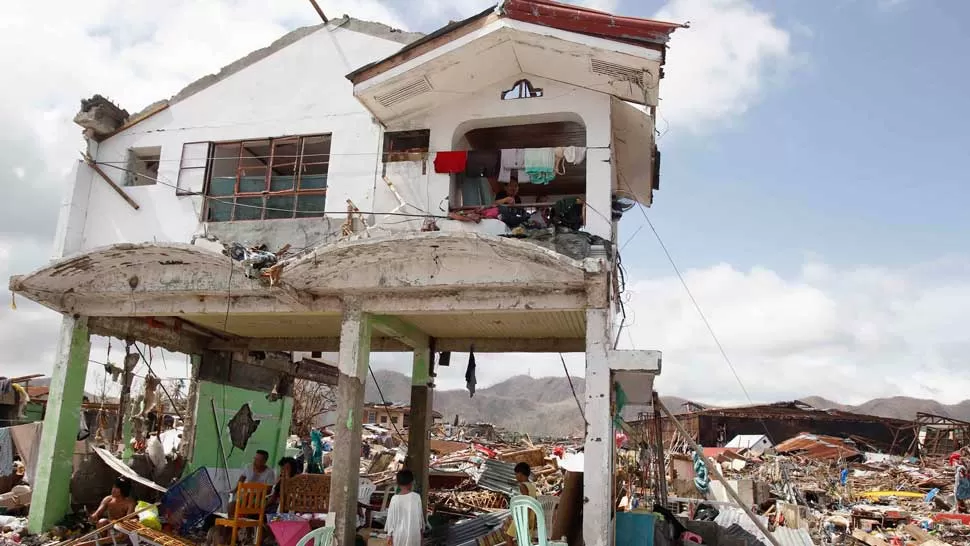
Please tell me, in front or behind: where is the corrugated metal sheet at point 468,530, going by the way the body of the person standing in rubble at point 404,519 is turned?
in front

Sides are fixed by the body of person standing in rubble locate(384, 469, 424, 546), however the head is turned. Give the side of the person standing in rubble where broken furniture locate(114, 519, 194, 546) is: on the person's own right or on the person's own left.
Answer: on the person's own left

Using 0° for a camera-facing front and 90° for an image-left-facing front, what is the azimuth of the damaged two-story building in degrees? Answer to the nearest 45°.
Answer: approximately 0°

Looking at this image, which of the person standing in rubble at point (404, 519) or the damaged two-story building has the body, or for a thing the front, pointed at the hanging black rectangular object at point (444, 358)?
the person standing in rubble

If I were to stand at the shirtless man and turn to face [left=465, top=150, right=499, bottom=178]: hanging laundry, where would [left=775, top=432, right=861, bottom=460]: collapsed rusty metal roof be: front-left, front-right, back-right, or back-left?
front-left

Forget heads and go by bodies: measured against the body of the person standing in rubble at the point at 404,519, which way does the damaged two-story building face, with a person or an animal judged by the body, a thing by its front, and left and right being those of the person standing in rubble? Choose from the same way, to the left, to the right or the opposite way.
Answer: the opposite way

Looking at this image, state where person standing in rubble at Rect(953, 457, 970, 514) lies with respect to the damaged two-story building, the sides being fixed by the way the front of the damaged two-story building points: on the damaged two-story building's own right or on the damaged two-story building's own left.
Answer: on the damaged two-story building's own left

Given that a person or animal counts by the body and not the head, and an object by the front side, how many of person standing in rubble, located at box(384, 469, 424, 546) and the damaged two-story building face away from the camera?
1

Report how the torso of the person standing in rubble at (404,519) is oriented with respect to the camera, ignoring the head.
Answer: away from the camera

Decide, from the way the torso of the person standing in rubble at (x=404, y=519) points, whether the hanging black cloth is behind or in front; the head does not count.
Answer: in front

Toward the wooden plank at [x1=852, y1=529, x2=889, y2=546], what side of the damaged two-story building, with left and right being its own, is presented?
left

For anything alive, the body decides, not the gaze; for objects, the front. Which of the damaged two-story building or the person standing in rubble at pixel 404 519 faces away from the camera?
the person standing in rubble
